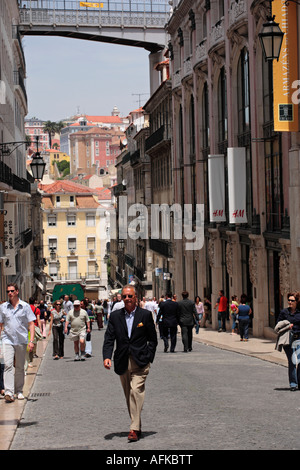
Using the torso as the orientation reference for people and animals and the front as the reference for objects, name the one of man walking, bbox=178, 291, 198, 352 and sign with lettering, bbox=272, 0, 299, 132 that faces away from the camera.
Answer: the man walking

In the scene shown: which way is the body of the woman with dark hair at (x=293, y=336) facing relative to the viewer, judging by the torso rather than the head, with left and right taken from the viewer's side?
facing the viewer and to the left of the viewer

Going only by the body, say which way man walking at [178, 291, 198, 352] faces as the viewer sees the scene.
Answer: away from the camera

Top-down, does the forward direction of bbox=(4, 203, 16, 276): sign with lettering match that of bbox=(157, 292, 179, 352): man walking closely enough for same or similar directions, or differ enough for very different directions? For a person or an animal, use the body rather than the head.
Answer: very different directions

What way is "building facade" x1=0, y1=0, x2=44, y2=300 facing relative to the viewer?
to the viewer's right
